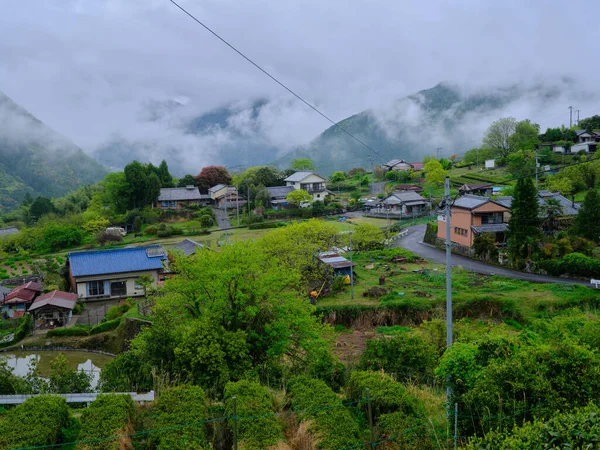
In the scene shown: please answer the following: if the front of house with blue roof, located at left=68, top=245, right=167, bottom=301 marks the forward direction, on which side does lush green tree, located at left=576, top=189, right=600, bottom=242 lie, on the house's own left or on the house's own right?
on the house's own left

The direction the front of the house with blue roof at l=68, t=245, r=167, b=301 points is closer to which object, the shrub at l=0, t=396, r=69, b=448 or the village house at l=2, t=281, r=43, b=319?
the shrub

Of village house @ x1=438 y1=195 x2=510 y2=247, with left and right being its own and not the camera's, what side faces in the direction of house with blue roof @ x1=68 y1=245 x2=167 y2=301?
right

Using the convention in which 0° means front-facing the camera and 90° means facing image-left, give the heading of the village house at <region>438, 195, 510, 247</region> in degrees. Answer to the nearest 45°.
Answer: approximately 315°

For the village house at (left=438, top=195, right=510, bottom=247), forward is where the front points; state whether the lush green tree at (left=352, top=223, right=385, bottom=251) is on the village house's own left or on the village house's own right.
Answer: on the village house's own right

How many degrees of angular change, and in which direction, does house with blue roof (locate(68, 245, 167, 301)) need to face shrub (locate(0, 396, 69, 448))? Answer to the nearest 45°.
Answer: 0° — it already faces it

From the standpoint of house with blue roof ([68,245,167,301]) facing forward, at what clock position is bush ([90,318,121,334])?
The bush is roughly at 12 o'clock from the house with blue roof.

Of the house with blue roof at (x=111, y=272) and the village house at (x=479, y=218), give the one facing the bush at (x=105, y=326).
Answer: the house with blue roof
